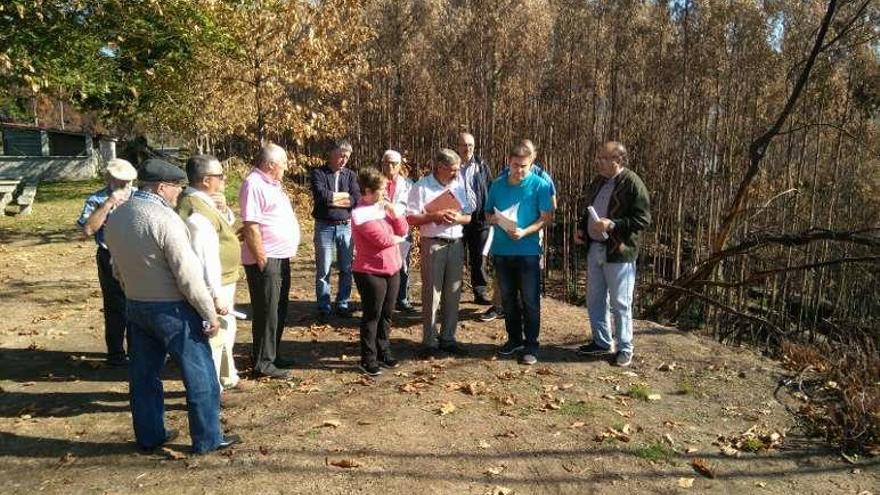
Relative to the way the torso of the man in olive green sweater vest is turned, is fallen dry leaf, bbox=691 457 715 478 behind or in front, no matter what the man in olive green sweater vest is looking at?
in front

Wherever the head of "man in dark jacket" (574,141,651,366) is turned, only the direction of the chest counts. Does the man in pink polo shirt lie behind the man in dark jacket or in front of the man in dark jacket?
in front

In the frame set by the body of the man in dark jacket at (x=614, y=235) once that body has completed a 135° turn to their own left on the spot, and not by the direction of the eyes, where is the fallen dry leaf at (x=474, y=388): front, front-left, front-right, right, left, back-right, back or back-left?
back-right

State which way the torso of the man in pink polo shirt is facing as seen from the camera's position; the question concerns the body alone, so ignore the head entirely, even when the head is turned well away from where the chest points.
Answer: to the viewer's right

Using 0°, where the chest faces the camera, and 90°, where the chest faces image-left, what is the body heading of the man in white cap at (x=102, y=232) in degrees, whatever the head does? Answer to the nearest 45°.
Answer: approximately 270°

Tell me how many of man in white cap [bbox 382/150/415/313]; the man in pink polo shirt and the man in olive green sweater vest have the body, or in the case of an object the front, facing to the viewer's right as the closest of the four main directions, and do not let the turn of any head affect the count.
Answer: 2

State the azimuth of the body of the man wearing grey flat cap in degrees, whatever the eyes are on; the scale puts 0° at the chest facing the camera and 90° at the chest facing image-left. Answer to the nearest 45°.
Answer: approximately 225°

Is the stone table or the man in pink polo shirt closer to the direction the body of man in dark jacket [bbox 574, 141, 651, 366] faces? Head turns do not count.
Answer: the man in pink polo shirt

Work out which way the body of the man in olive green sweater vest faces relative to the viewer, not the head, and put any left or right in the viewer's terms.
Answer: facing to the right of the viewer

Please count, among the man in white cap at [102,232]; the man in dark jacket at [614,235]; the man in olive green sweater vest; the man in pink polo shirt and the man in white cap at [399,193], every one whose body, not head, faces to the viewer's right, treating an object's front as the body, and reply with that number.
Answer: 3

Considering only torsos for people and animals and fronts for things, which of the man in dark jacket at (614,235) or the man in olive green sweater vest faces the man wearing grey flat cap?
the man in dark jacket
